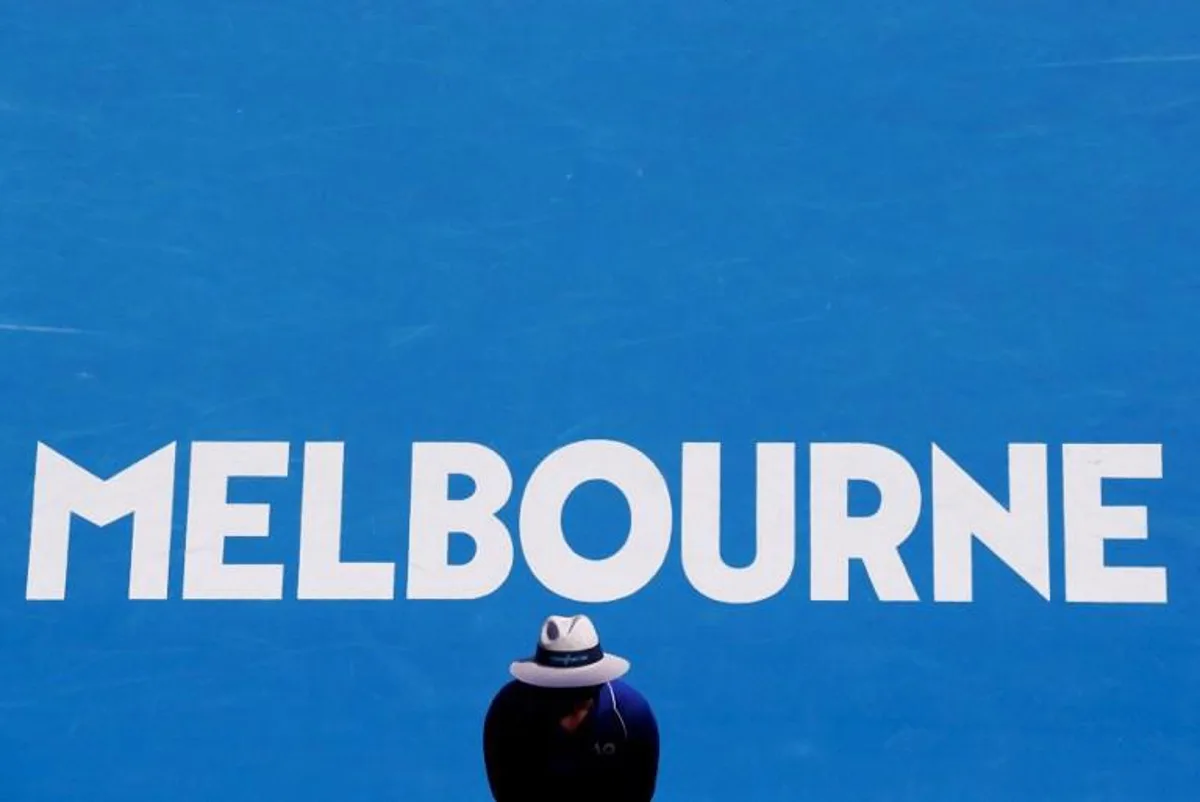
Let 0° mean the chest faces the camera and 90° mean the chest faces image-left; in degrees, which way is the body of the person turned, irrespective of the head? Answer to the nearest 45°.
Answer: approximately 0°
